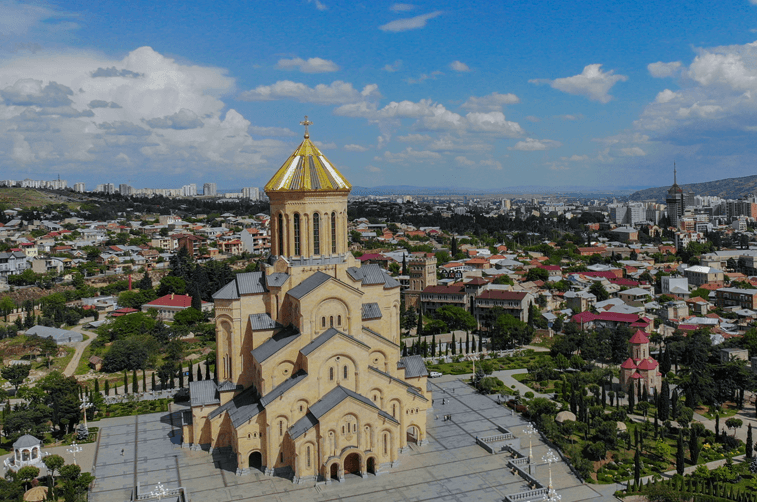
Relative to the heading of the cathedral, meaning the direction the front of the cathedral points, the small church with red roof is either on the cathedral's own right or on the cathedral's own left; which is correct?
on the cathedral's own left

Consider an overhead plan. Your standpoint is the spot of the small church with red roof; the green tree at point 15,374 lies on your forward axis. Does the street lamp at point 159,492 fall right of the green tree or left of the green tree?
left

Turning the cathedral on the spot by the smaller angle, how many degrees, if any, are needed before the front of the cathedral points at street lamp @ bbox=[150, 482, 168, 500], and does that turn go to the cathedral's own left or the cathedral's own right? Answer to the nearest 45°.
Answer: approximately 90° to the cathedral's own right

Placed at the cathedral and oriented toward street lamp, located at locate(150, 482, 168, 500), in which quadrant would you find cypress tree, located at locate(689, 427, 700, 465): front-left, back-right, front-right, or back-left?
back-left

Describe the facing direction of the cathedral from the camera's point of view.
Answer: facing the viewer and to the right of the viewer

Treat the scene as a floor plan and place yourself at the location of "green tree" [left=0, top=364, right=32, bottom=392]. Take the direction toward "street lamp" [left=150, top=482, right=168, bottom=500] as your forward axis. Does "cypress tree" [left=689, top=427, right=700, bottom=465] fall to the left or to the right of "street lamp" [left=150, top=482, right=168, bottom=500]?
left

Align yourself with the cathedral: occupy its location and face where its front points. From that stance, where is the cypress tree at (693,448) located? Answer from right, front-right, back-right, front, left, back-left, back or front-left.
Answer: front-left

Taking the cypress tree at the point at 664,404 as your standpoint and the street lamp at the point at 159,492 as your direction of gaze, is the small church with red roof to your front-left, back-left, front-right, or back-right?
back-right

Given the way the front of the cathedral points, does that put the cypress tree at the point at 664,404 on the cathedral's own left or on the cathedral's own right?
on the cathedral's own left

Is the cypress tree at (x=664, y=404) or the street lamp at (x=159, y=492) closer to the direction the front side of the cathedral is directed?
the cypress tree

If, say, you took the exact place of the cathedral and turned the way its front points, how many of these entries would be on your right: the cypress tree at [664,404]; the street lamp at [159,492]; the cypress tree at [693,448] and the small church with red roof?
1
